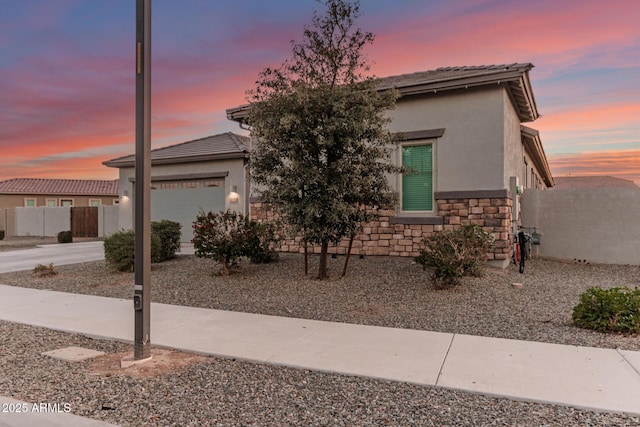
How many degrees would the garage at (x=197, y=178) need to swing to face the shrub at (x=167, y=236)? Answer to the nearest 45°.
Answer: approximately 45° to its left

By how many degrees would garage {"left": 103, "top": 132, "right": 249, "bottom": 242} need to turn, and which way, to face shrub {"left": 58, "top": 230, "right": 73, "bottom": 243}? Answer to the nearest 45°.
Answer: approximately 90° to its right

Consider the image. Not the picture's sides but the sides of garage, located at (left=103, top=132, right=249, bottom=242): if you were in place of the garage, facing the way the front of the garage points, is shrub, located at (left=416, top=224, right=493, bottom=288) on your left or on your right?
on your left

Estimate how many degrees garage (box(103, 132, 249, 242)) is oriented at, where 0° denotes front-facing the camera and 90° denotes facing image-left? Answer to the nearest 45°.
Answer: approximately 45°

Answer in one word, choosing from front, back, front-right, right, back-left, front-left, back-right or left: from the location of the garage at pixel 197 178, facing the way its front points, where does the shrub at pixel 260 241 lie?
front-left

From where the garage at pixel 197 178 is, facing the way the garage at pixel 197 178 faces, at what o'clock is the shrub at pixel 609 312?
The shrub is roughly at 10 o'clock from the garage.

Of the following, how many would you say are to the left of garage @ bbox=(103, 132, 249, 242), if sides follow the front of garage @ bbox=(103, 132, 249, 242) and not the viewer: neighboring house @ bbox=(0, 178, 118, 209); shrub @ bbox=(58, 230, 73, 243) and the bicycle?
1

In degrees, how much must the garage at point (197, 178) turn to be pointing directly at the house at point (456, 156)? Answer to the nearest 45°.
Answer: approximately 90° to its left

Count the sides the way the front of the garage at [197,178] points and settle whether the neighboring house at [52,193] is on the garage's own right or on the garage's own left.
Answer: on the garage's own right

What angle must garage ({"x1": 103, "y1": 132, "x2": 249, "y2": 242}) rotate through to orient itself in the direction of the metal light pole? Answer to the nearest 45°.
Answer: approximately 45° to its left

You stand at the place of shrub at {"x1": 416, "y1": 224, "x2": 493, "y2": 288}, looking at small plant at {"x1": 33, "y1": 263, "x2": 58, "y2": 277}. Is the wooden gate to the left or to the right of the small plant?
right

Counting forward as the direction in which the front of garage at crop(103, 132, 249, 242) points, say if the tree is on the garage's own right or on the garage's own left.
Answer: on the garage's own left
